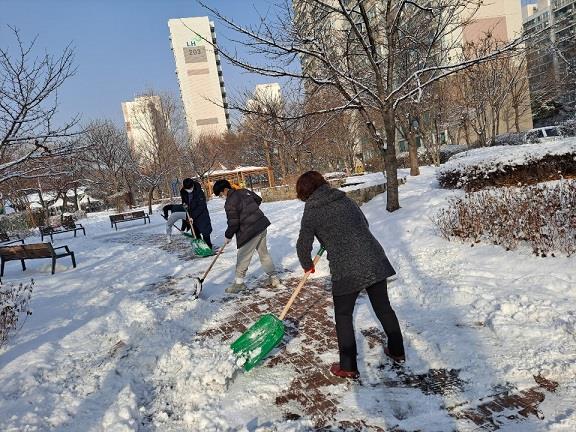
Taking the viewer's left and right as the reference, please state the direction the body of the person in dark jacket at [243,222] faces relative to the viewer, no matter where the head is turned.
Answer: facing to the left of the viewer

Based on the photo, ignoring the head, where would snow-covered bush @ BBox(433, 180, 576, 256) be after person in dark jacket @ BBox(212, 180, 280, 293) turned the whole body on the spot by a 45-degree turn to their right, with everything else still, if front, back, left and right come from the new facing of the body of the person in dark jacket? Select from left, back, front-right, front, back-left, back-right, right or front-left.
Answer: back-right

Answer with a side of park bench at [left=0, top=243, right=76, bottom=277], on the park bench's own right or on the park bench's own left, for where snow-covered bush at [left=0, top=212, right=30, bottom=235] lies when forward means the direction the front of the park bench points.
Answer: on the park bench's own left

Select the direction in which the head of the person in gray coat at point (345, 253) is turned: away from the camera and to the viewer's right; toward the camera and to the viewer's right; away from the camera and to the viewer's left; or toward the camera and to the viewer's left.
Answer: away from the camera and to the viewer's left

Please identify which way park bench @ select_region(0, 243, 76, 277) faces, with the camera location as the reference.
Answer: facing away from the viewer and to the right of the viewer

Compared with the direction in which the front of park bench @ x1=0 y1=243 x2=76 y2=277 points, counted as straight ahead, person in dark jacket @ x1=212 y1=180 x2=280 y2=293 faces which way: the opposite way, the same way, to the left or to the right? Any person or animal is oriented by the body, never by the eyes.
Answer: to the left
